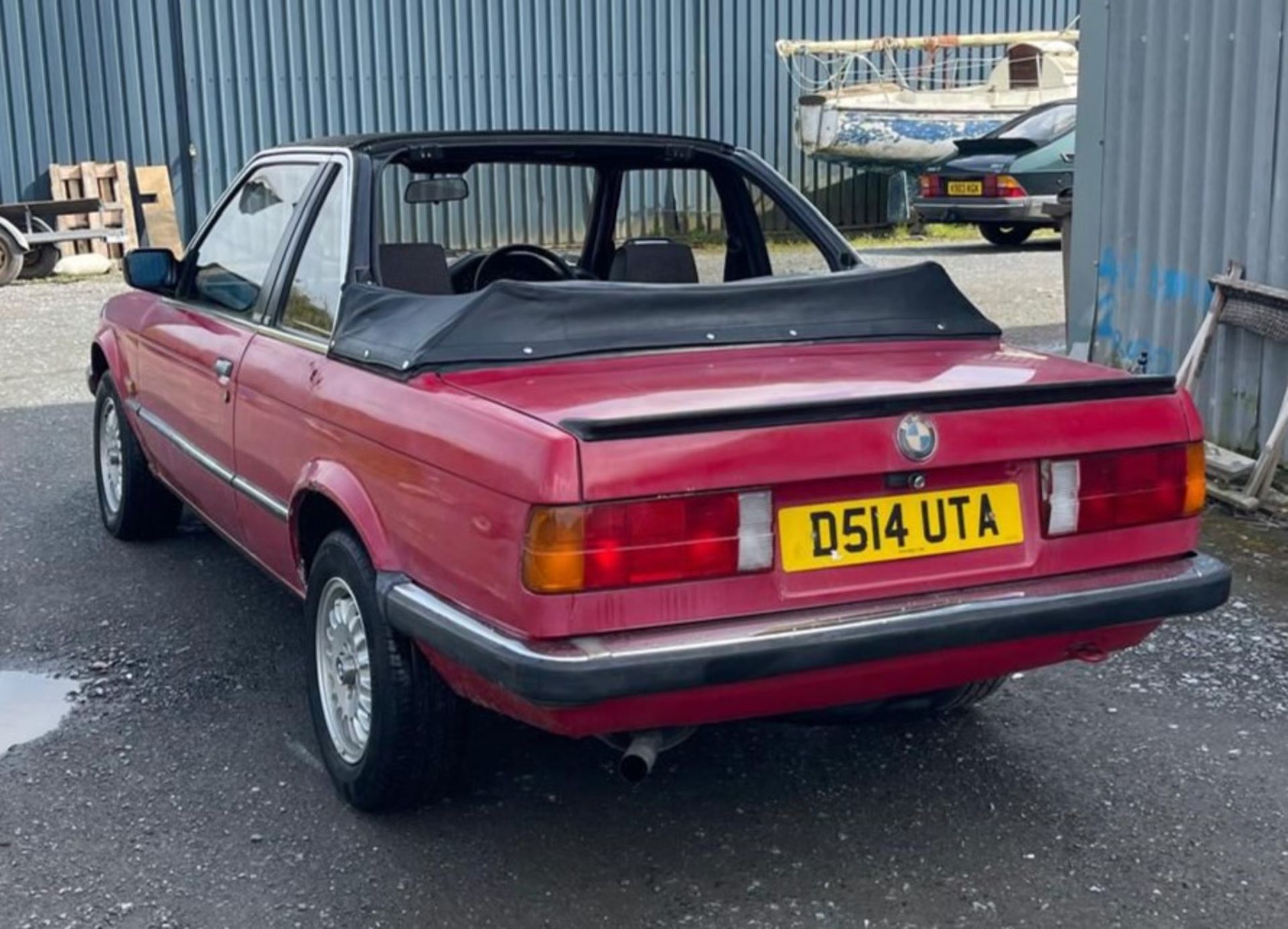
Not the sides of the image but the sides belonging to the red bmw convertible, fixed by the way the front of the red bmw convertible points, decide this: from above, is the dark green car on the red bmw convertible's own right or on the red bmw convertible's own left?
on the red bmw convertible's own right

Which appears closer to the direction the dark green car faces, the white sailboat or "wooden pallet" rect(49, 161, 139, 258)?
the white sailboat

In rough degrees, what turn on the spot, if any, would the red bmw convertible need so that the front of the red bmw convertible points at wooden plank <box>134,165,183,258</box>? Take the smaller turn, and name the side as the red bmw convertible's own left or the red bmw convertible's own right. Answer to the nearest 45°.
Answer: approximately 45° to the red bmw convertible's own right

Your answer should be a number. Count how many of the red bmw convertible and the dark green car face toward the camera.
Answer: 0

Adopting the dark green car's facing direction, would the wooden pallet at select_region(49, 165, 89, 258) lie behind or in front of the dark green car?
behind

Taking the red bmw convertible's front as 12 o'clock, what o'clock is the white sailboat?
The white sailboat is roughly at 2 o'clock from the red bmw convertible.

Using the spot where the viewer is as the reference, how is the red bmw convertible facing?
facing away from the viewer and to the left of the viewer

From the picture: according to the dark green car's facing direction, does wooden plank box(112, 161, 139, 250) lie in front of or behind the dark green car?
behind

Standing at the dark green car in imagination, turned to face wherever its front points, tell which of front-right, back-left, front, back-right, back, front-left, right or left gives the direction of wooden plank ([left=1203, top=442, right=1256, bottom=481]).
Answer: back-right

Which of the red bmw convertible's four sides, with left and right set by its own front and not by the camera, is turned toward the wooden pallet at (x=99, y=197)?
front

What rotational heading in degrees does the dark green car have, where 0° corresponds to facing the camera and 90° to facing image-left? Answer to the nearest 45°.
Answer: approximately 225°
